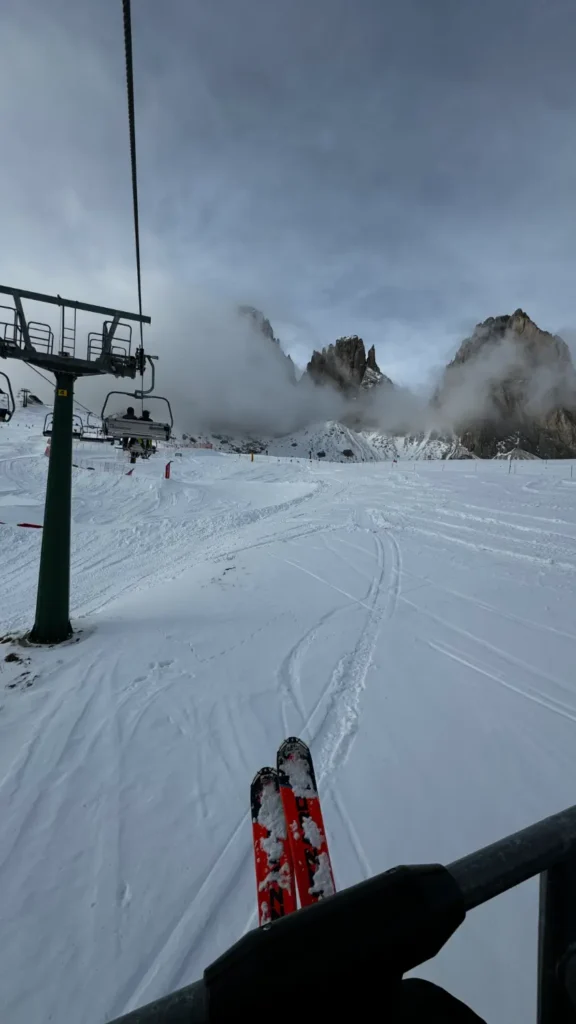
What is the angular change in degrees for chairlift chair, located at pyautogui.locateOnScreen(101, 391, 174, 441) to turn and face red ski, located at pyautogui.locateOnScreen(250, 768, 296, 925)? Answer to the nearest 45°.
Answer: approximately 180°

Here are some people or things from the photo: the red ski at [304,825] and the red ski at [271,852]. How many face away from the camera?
2

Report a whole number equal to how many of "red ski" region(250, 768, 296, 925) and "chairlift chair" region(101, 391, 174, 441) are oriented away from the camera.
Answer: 2

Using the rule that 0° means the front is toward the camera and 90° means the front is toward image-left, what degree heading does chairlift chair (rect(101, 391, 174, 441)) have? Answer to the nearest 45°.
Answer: approximately 180°

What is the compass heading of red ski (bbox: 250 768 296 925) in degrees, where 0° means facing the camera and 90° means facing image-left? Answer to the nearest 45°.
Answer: approximately 180°

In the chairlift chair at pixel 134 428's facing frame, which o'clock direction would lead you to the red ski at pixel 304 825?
The red ski is roughly at 6 o'clock from the chairlift chair.

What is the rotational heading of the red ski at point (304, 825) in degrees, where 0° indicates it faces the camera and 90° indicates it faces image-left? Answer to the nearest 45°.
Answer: approximately 180°
